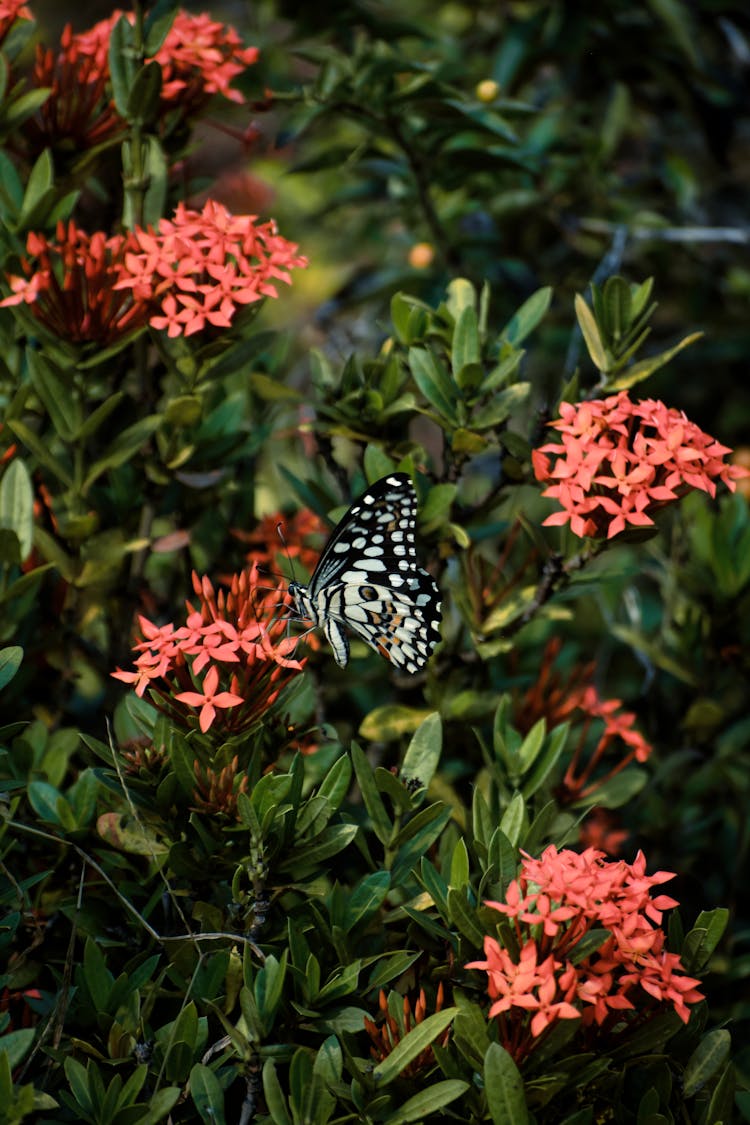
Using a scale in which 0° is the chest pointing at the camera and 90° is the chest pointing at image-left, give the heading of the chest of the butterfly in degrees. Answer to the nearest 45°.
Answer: approximately 90°

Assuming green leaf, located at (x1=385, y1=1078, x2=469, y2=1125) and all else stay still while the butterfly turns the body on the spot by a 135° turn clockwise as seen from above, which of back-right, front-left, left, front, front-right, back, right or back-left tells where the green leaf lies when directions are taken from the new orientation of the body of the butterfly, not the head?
back-right
